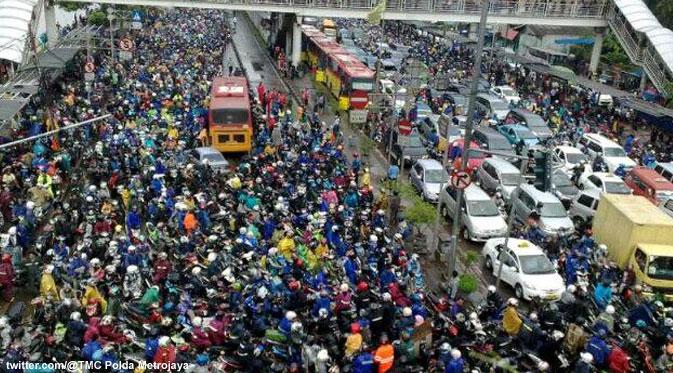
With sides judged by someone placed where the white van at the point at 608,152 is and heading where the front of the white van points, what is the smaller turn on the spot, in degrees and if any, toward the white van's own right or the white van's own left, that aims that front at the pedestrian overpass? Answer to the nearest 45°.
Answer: approximately 135° to the white van's own left

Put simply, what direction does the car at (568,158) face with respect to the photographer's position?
facing the viewer and to the right of the viewer

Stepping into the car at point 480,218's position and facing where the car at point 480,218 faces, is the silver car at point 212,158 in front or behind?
behind

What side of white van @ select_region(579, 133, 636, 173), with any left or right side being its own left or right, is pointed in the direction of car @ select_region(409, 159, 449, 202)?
right

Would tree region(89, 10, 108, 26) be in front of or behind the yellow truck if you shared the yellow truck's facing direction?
behind

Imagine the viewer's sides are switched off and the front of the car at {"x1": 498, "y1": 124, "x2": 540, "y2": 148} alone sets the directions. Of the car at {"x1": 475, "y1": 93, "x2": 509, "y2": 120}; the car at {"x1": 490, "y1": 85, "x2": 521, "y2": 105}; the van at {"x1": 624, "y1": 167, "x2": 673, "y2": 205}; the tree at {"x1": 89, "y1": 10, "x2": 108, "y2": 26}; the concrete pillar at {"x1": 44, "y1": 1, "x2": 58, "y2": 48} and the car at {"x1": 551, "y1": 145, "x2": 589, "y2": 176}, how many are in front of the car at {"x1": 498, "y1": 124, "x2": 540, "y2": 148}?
2

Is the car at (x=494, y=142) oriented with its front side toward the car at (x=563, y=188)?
yes

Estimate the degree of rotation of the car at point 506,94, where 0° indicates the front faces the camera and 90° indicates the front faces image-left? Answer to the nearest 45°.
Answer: approximately 315°

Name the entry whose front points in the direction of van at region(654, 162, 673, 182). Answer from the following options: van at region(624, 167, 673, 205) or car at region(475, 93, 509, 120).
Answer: the car

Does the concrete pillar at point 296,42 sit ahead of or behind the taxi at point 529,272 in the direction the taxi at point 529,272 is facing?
behind

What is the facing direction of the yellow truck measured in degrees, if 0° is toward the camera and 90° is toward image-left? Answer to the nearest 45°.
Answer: approximately 315°

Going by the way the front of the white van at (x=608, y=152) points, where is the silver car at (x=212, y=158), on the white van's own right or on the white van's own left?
on the white van's own right

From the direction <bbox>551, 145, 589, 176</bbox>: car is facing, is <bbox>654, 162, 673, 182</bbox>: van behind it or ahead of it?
ahead

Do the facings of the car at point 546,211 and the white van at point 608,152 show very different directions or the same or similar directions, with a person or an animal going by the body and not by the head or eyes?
same or similar directions

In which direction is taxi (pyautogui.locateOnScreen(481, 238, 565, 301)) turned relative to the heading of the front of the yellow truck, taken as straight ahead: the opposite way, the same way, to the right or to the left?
the same way

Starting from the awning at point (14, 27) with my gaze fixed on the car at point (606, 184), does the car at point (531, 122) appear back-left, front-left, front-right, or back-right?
front-left

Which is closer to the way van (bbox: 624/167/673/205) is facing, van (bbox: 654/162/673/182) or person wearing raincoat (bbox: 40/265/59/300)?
the person wearing raincoat

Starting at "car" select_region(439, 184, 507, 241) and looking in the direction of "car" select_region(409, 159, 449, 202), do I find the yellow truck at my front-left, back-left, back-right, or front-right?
back-right

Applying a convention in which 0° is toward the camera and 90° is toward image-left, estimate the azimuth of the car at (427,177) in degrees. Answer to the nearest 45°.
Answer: approximately 315°

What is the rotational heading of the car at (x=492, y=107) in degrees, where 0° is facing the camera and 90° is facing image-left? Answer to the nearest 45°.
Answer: approximately 315°
